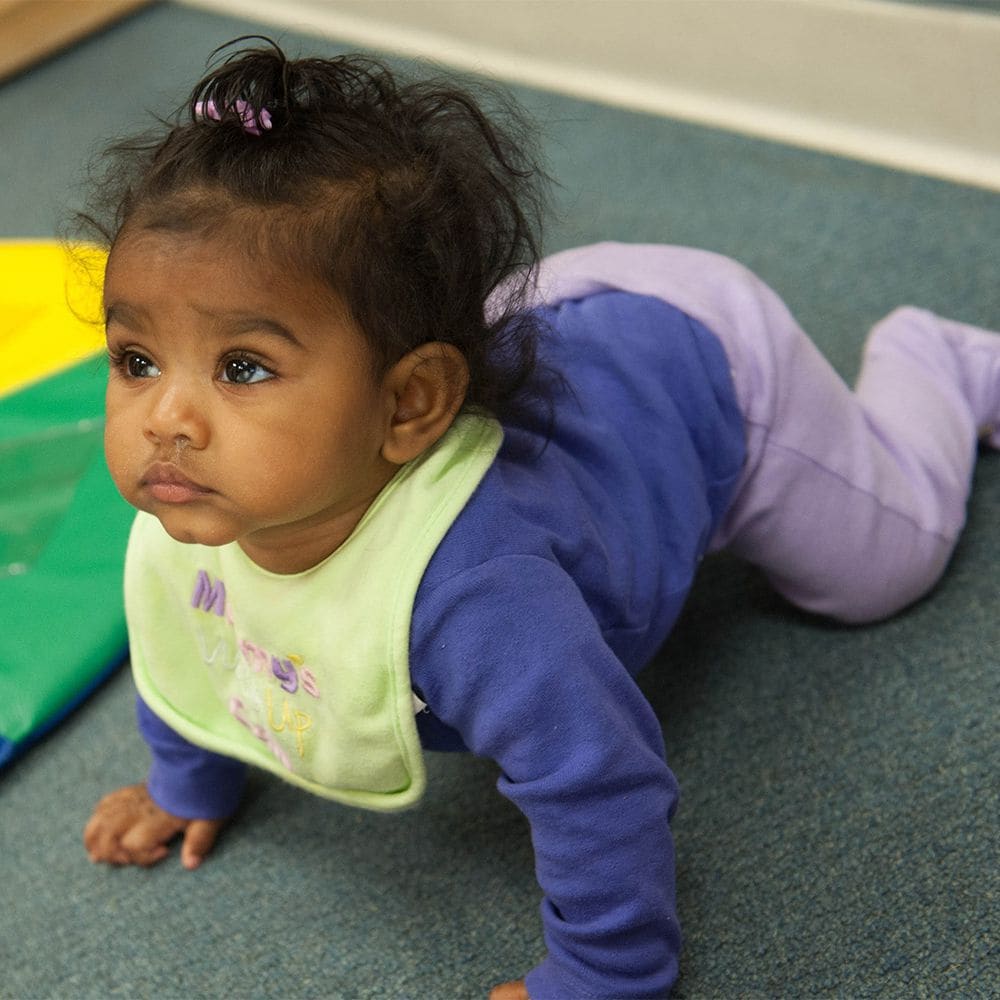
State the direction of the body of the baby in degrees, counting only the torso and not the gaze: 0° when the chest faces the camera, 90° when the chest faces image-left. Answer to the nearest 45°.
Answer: approximately 45°

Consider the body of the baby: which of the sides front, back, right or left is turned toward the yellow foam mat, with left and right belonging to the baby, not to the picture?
right

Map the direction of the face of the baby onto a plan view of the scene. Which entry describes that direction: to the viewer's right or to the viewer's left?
to the viewer's left
